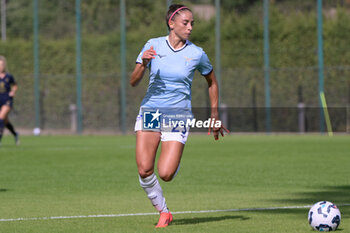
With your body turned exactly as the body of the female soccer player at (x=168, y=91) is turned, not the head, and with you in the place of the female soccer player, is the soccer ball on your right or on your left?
on your left

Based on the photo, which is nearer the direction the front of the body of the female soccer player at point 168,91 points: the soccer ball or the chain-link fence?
the soccer ball

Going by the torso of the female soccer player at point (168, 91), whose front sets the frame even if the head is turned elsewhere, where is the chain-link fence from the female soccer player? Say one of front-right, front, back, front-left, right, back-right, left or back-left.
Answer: back

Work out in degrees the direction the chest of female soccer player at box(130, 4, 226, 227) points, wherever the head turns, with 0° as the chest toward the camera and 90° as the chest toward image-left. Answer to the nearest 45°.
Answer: approximately 0°
